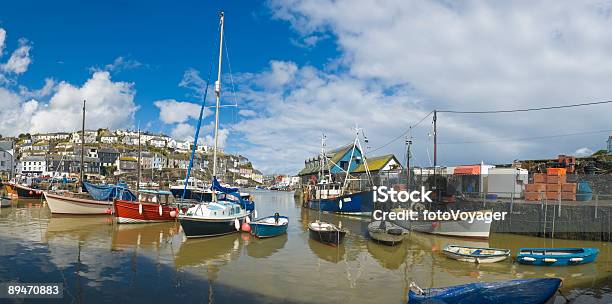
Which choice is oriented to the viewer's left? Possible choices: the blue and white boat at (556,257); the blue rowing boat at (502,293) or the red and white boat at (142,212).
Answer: the red and white boat

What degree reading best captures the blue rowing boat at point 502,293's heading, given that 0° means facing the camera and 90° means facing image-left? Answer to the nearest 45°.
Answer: approximately 270°

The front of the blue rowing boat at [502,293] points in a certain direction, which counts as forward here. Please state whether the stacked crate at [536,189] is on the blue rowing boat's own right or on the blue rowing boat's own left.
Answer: on the blue rowing boat's own left

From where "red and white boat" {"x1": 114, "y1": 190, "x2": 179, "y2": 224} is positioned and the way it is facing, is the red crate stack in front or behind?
behind

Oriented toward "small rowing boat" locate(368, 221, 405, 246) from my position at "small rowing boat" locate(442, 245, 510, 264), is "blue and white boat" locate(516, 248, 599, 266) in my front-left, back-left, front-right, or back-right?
back-right

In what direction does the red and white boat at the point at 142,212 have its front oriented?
to the viewer's left
